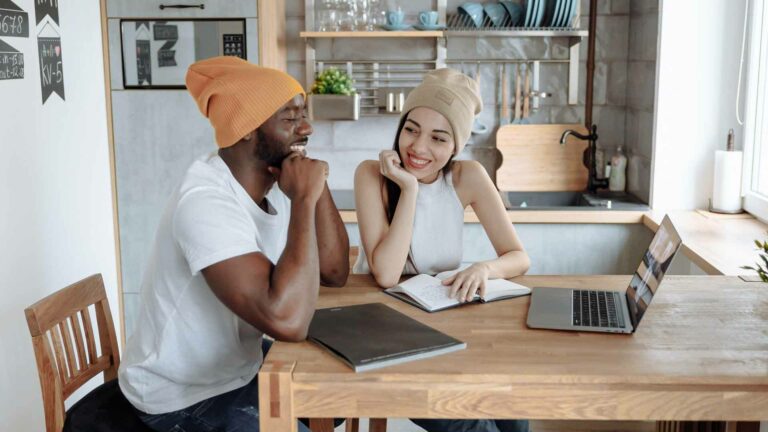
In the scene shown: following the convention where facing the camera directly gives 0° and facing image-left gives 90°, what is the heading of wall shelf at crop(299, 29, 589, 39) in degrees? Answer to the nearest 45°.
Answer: approximately 0°

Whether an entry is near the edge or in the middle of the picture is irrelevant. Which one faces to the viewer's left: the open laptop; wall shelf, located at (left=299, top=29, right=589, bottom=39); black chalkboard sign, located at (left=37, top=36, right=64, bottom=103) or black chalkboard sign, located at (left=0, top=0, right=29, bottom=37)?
the open laptop

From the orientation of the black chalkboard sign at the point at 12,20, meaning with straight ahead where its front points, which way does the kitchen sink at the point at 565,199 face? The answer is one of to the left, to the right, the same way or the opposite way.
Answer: to the right

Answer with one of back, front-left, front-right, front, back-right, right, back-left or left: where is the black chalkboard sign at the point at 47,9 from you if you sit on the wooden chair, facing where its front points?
back-left

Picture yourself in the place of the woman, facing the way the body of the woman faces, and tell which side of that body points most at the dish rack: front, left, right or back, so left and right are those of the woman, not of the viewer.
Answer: back

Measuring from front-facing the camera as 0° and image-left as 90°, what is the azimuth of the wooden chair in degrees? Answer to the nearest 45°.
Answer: approximately 315°

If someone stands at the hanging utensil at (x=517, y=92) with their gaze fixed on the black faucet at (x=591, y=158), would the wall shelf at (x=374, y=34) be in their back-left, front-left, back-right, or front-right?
back-right

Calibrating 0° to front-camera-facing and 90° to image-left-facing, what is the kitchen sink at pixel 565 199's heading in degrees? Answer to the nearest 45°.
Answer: approximately 0°
